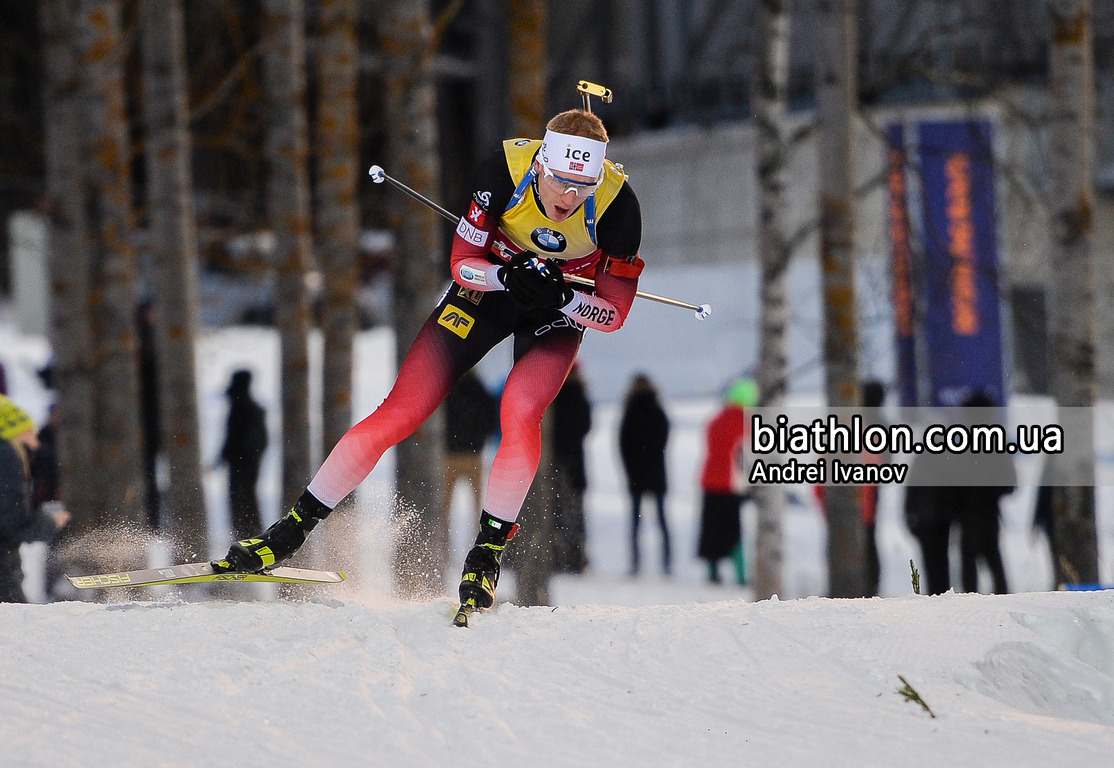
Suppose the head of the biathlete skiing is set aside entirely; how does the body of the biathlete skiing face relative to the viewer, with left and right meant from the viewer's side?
facing the viewer

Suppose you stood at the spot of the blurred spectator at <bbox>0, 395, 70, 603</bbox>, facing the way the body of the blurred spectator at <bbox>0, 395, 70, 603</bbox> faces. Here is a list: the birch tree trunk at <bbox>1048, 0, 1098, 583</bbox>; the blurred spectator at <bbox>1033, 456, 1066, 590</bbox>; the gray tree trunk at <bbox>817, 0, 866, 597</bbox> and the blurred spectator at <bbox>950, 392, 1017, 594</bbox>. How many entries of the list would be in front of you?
4

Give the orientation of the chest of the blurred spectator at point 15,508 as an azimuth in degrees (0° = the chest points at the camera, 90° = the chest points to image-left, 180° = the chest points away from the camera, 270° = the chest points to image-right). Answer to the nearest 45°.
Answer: approximately 270°

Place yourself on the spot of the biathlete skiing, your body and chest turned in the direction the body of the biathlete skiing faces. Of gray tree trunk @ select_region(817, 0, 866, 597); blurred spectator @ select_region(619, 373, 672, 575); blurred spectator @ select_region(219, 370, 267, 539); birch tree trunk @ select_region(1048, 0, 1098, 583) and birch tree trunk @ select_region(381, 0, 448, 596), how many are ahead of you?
0

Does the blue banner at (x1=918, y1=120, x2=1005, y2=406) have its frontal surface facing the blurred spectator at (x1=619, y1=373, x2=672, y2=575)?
no

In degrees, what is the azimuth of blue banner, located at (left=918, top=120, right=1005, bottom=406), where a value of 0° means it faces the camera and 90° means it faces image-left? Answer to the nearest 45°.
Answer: approximately 0°

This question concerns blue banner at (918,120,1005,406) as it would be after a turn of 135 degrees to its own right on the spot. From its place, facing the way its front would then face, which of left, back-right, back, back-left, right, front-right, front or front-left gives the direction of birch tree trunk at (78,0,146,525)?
left

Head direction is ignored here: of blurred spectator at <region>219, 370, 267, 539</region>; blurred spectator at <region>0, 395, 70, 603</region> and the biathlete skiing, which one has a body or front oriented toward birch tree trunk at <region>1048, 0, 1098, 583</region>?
blurred spectator at <region>0, 395, 70, 603</region>

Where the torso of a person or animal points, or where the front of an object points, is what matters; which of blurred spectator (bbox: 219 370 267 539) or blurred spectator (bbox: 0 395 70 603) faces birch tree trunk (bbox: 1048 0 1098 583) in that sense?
blurred spectator (bbox: 0 395 70 603)
